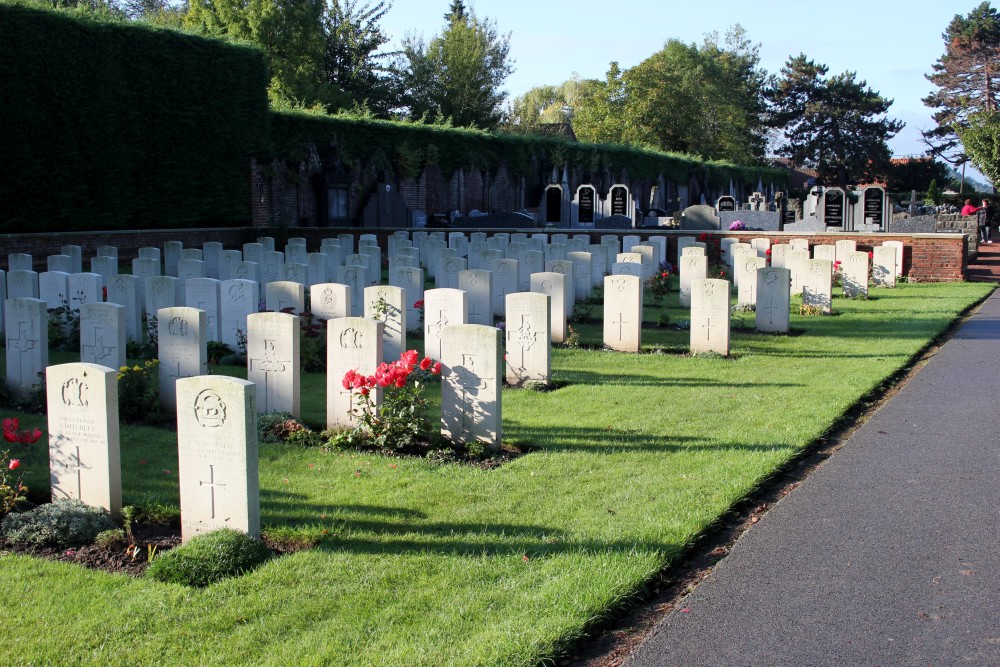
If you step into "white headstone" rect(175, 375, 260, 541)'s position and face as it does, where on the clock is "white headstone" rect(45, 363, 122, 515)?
"white headstone" rect(45, 363, 122, 515) is roughly at 3 o'clock from "white headstone" rect(175, 375, 260, 541).

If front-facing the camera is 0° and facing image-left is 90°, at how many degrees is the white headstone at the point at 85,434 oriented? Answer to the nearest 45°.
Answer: approximately 45°

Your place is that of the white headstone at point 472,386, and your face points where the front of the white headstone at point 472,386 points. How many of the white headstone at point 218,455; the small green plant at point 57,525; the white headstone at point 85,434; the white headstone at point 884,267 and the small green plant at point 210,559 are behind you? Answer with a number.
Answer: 1

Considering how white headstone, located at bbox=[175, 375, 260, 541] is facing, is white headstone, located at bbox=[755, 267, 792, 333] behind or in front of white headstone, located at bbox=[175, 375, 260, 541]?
behind

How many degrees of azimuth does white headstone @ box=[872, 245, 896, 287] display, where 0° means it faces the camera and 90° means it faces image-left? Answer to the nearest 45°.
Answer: approximately 0°

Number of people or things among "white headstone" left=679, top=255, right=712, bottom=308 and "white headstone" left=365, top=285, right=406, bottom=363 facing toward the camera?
2

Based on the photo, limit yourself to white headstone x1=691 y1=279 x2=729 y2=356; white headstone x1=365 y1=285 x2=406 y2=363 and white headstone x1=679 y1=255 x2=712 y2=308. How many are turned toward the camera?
3

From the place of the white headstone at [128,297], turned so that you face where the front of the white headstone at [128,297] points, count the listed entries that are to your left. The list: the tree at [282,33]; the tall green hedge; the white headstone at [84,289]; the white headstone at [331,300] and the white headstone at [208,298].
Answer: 2

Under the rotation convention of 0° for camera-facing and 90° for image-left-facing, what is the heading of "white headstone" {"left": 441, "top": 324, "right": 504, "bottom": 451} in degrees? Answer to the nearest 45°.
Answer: approximately 45°

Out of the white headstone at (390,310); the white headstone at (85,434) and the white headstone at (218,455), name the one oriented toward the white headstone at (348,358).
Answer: the white headstone at (390,310)

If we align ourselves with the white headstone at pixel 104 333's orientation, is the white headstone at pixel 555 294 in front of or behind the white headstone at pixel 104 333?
behind

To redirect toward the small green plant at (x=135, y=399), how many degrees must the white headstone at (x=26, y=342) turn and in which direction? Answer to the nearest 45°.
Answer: approximately 90° to its left
